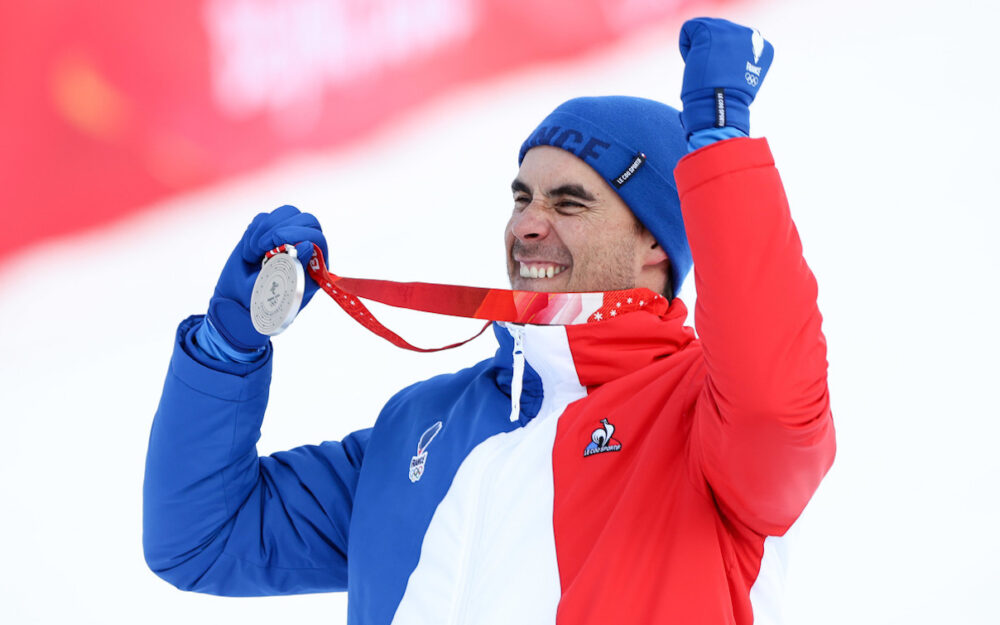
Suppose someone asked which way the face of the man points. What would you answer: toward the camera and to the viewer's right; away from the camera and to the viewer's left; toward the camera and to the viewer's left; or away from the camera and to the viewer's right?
toward the camera and to the viewer's left

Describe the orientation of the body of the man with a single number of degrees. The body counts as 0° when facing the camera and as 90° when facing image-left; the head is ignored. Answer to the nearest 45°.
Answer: approximately 45°
